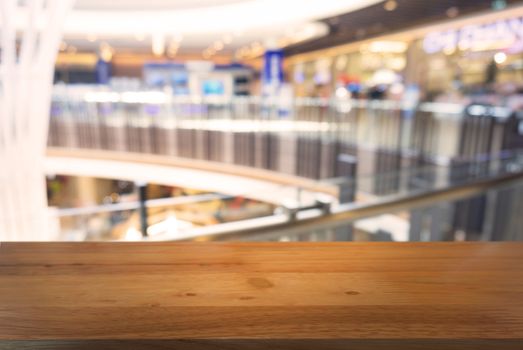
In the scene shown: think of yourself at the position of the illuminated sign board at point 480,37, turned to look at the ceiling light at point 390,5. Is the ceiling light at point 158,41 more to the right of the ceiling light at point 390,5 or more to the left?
right

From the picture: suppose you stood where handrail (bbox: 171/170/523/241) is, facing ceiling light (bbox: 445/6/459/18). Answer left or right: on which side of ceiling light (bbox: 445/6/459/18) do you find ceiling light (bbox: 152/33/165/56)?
left

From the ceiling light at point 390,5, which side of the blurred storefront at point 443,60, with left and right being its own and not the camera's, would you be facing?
front

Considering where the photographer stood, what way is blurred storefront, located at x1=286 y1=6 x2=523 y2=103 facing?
facing the viewer and to the left of the viewer
